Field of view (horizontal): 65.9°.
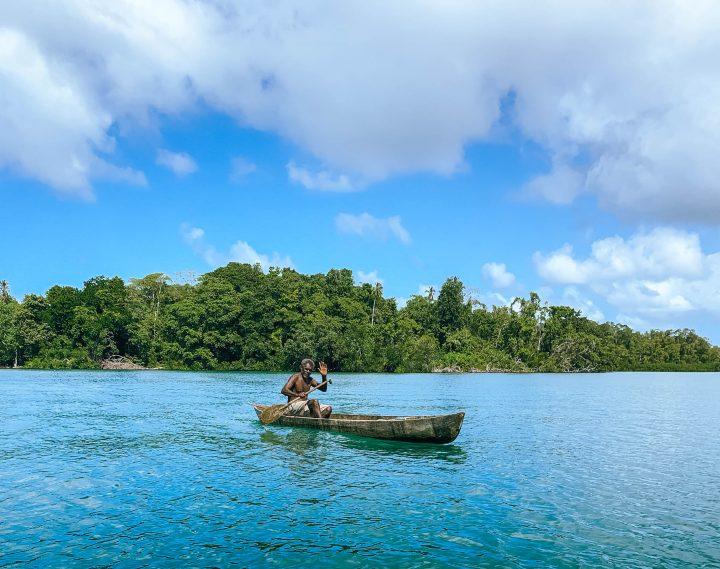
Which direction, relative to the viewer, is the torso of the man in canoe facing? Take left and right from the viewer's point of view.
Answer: facing the viewer and to the right of the viewer
